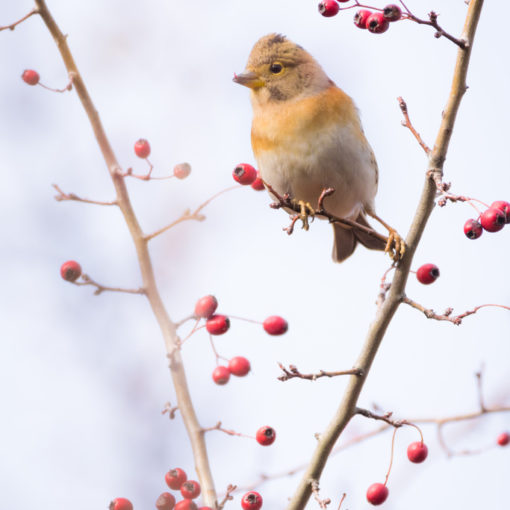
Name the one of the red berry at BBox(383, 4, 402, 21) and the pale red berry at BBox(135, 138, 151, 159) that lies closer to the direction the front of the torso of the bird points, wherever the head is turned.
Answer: the pale red berry

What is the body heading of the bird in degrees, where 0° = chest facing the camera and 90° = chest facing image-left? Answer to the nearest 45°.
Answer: approximately 45°
